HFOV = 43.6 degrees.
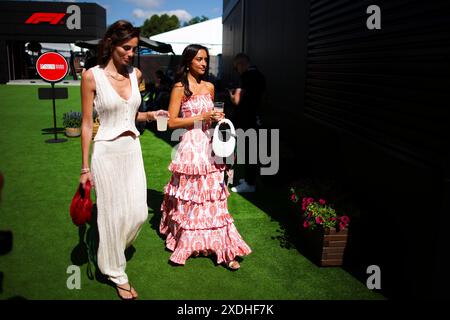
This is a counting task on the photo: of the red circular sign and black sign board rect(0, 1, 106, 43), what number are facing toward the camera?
2

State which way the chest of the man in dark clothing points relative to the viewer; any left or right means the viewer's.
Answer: facing to the left of the viewer

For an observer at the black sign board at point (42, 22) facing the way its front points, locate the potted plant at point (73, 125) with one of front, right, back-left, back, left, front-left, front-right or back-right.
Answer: front

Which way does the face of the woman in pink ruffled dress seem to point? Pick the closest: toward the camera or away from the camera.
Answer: toward the camera

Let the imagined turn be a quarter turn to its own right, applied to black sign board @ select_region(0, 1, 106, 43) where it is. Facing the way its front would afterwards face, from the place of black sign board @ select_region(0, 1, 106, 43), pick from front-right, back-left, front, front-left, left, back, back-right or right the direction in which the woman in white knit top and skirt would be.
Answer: left

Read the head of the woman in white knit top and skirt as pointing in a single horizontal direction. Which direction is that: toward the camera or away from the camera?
toward the camera

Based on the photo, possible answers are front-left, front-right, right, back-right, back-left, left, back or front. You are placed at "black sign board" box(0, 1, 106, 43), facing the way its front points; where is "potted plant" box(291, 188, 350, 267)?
front

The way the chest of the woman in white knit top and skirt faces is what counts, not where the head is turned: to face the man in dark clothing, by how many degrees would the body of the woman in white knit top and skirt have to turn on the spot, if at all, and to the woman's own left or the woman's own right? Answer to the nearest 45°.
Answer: approximately 90° to the woman's own left

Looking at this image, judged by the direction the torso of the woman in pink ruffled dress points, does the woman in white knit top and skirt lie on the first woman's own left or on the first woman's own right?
on the first woman's own right

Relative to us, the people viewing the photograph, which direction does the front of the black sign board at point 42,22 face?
facing the viewer

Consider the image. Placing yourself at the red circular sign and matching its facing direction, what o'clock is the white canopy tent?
The white canopy tent is roughly at 7 o'clock from the red circular sign.

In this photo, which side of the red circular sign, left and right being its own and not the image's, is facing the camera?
front

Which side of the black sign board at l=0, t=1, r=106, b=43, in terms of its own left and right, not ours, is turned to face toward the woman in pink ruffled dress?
front

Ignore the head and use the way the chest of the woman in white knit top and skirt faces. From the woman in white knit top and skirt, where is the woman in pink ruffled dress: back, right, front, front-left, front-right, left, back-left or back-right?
left

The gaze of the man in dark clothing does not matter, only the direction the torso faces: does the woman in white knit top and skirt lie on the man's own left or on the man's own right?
on the man's own left
